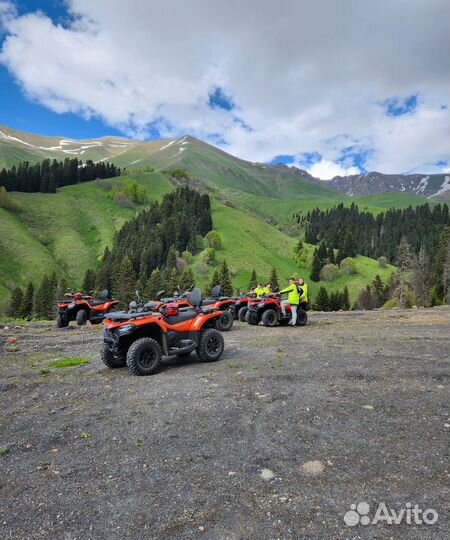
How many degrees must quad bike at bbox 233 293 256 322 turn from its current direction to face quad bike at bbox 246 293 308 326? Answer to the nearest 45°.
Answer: approximately 90° to its left

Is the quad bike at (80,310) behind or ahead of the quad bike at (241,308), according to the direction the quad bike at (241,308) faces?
ahead

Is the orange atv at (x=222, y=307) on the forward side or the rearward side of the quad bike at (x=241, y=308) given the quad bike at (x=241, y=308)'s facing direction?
on the forward side

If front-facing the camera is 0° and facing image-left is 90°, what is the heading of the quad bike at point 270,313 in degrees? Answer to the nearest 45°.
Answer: approximately 45°

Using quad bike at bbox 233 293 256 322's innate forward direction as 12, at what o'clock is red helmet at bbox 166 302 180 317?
The red helmet is roughly at 11 o'clock from the quad bike.

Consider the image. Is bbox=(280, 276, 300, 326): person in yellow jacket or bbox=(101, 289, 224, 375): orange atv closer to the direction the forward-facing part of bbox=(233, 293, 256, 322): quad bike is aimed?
the orange atv

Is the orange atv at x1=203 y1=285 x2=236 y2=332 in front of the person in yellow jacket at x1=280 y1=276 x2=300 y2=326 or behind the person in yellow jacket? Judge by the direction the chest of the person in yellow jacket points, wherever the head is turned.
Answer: in front

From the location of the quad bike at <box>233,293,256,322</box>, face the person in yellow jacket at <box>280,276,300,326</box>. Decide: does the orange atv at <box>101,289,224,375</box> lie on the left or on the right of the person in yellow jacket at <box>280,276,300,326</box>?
right

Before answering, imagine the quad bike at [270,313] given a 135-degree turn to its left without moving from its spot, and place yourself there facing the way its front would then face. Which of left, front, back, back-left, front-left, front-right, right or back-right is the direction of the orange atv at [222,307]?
back-right

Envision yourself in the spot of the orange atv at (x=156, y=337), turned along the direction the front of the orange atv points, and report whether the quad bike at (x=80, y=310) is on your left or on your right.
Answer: on your right

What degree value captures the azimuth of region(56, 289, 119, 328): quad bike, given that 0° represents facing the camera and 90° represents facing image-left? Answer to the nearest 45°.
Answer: approximately 45°

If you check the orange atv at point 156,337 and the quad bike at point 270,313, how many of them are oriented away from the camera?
0

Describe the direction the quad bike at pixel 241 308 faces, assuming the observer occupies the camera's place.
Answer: facing the viewer and to the left of the viewer

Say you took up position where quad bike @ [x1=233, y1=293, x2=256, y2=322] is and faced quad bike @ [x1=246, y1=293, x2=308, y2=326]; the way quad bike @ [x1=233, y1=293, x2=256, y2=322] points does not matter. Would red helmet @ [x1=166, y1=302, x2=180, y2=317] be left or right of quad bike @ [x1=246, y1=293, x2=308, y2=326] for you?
right
